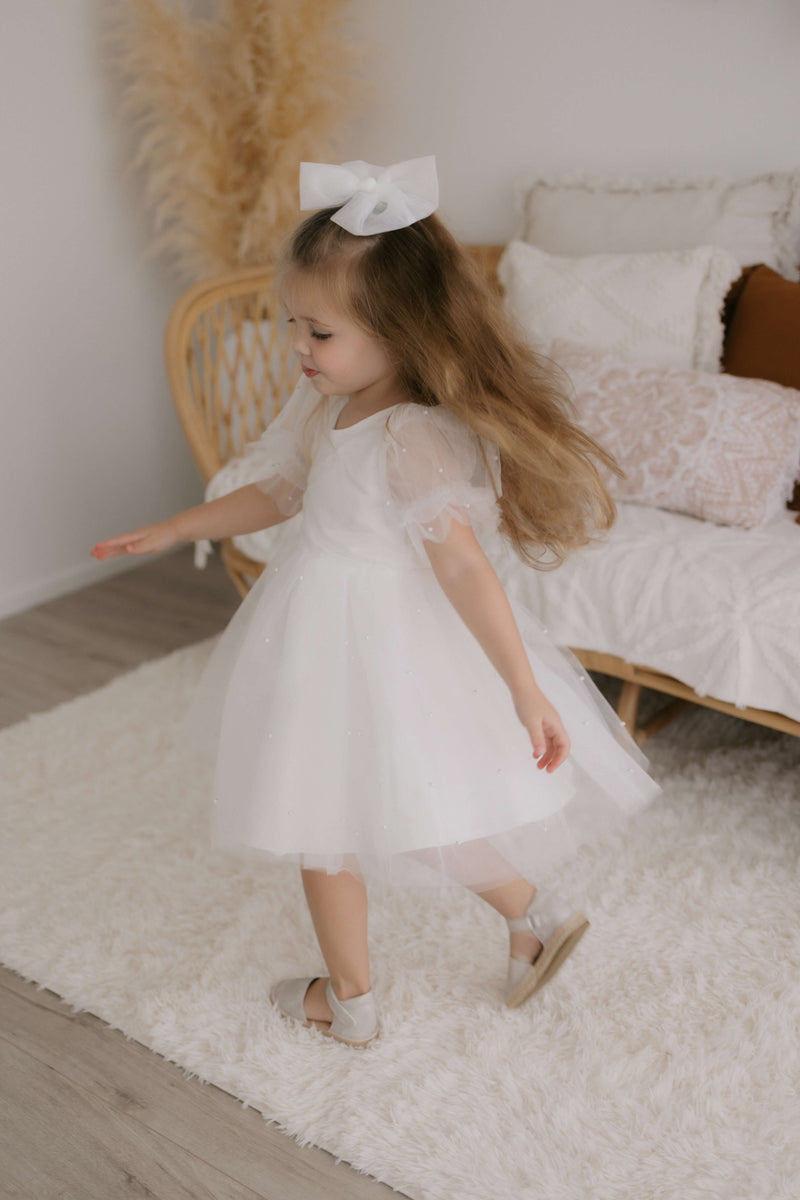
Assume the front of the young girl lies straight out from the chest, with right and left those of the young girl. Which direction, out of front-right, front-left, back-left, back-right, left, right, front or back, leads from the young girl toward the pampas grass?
back-right

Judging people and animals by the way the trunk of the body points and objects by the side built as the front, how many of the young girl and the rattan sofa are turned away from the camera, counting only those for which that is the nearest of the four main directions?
0

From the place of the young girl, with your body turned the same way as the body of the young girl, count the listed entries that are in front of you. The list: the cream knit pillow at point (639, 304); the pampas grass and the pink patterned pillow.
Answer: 0

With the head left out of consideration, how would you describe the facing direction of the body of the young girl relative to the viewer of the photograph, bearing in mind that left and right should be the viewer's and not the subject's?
facing the viewer and to the left of the viewer

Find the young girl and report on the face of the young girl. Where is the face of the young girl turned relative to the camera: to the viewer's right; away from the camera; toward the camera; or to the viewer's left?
to the viewer's left

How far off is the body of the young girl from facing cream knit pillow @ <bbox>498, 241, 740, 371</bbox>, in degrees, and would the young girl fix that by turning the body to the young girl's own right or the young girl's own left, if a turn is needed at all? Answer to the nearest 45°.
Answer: approximately 180°
